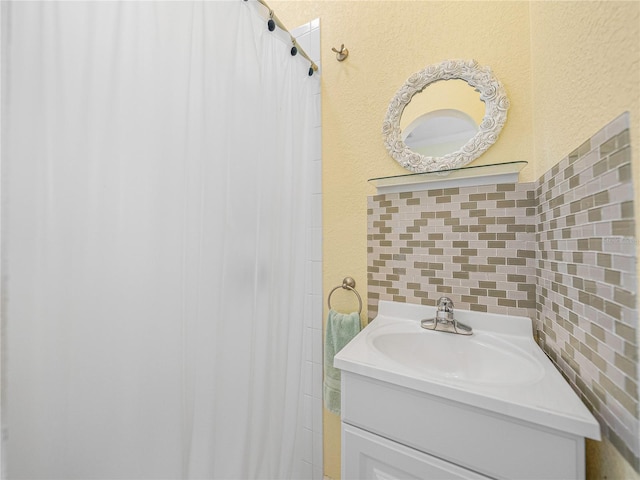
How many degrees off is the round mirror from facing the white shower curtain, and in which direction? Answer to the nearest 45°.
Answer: approximately 45° to its right

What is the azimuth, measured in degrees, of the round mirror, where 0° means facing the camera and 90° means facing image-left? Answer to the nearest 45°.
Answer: approximately 0°
